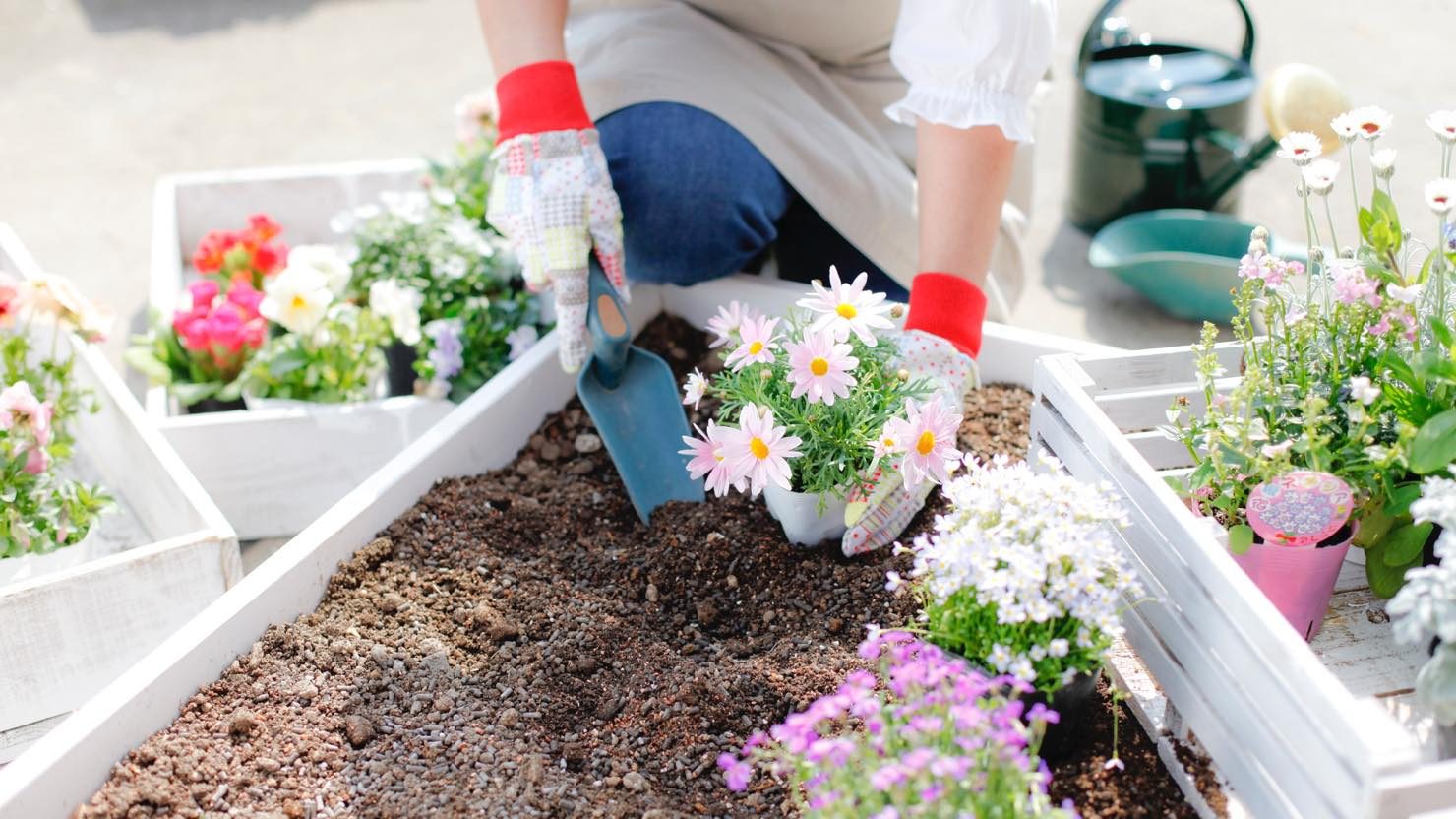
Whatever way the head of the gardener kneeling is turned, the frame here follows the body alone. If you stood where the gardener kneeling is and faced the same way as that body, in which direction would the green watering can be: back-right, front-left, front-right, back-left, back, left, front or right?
back-left

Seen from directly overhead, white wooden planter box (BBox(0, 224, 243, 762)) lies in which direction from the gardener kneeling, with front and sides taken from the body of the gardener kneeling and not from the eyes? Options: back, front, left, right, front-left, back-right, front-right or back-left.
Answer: front-right

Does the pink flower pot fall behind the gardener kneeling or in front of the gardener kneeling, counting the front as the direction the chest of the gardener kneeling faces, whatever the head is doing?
in front

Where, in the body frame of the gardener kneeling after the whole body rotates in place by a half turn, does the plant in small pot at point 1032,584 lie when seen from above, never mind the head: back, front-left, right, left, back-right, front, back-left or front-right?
back

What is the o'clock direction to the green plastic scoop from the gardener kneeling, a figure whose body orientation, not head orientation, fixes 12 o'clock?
The green plastic scoop is roughly at 8 o'clock from the gardener kneeling.

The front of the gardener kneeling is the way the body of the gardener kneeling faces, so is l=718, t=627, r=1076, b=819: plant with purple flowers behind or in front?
in front

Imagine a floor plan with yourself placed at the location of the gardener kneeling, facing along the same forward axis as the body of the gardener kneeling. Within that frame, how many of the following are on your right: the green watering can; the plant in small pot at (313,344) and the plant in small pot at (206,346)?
2

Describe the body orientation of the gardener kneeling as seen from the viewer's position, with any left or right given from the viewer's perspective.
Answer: facing the viewer

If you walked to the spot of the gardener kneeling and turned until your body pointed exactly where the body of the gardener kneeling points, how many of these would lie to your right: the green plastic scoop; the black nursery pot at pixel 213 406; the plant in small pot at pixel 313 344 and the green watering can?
2
